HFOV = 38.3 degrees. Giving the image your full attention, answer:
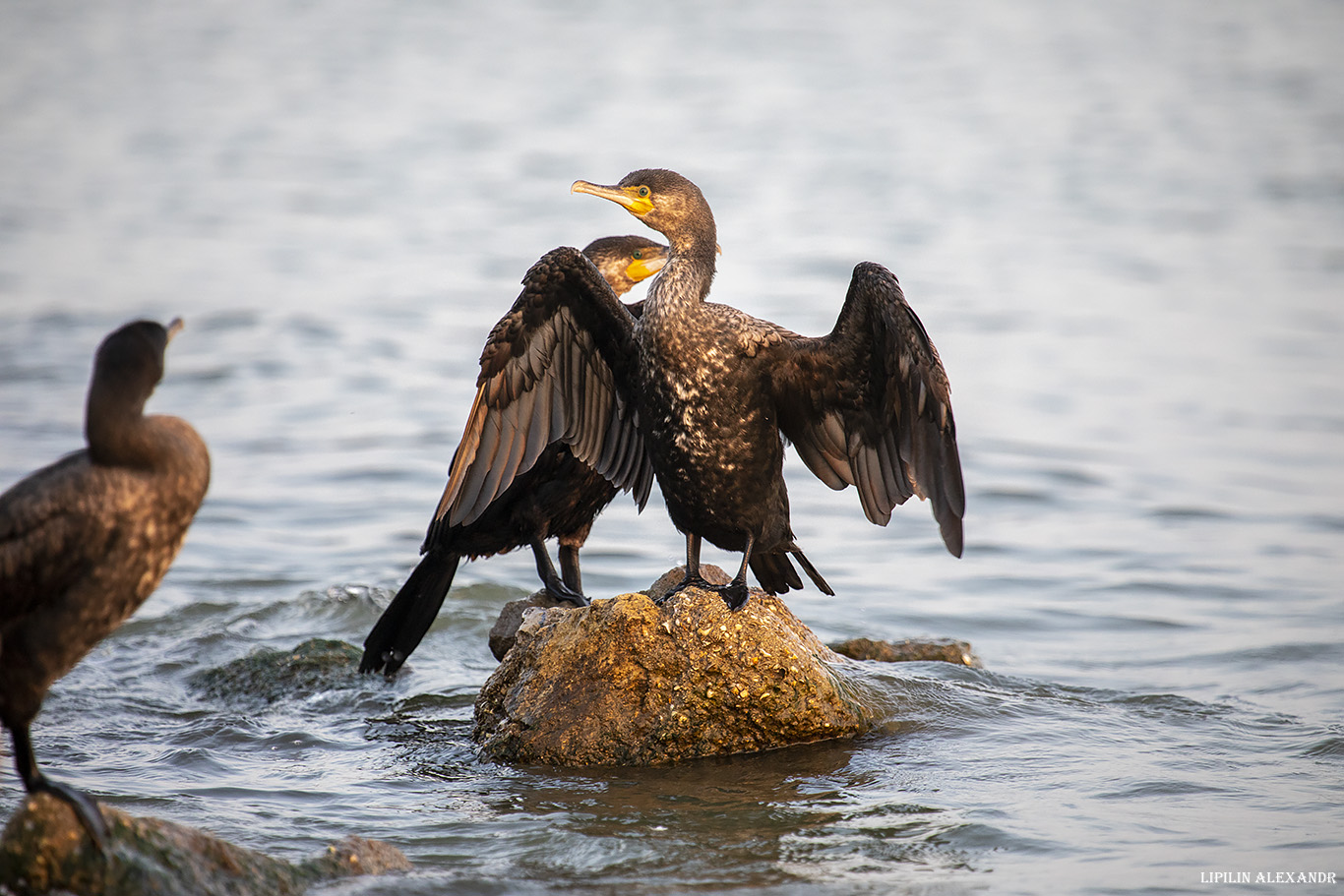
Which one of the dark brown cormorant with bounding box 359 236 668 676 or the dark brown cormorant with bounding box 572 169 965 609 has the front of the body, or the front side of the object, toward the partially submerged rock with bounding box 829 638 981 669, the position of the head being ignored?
the dark brown cormorant with bounding box 359 236 668 676

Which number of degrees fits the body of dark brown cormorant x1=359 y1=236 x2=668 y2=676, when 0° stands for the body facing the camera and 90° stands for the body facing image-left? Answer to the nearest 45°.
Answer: approximately 270°

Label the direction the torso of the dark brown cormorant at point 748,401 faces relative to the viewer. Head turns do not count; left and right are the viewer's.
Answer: facing the viewer and to the left of the viewer

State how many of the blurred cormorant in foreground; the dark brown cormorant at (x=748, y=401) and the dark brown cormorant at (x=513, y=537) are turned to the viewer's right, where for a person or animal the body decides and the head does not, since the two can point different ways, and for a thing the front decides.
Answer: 2

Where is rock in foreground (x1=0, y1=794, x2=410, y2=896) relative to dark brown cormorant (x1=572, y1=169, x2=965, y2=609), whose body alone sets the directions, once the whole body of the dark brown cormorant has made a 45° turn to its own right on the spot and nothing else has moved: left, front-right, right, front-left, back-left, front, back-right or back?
front-left

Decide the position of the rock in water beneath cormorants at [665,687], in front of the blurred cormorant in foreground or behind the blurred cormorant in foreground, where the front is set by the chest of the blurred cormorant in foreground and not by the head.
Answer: in front

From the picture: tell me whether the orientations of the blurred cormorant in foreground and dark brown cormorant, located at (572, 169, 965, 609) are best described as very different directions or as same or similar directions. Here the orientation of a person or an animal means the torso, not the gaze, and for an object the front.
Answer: very different directions

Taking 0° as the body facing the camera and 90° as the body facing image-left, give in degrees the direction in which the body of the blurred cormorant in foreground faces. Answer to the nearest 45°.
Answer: approximately 270°

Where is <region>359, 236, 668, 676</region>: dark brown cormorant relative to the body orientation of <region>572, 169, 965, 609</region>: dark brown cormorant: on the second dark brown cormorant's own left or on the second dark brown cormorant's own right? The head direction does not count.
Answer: on the second dark brown cormorant's own right
